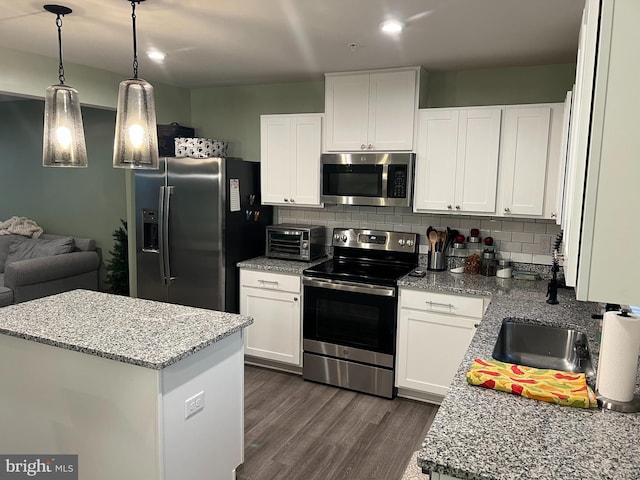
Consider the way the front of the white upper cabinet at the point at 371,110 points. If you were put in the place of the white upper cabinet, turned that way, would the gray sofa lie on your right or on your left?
on your right

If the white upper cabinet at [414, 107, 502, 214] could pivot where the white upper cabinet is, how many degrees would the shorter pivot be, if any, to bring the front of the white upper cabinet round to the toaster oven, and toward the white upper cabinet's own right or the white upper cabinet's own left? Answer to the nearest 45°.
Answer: approximately 90° to the white upper cabinet's own right

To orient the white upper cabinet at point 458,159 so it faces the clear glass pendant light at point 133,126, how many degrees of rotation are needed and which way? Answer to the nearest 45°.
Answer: approximately 45° to its right

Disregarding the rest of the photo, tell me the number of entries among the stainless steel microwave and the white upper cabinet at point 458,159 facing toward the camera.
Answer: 2

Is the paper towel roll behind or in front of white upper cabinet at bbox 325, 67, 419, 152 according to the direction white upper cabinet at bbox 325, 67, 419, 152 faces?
in front

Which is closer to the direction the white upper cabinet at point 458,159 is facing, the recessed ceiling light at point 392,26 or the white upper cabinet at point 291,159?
the recessed ceiling light

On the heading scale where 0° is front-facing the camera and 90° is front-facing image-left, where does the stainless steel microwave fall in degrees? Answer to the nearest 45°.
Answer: approximately 0°

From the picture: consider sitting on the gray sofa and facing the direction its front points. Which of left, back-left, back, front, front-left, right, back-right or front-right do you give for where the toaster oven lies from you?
left

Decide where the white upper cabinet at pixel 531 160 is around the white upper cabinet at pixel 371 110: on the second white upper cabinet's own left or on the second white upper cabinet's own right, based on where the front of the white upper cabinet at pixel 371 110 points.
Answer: on the second white upper cabinet's own left
